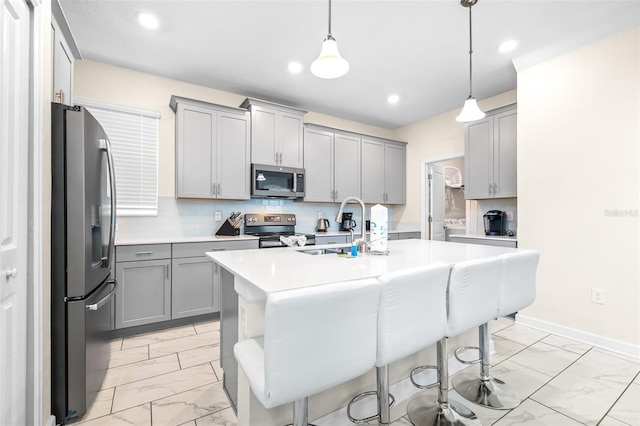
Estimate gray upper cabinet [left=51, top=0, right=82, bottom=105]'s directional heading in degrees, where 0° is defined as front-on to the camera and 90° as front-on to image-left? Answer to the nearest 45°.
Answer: approximately 270°

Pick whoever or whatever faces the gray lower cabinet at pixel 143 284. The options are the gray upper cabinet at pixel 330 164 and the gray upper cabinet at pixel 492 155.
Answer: the gray upper cabinet at pixel 492 155

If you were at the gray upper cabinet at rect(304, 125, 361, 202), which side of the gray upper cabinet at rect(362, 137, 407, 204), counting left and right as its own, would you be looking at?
right

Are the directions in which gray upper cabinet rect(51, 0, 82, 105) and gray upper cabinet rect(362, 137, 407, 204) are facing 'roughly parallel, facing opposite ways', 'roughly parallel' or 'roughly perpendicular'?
roughly perpendicular

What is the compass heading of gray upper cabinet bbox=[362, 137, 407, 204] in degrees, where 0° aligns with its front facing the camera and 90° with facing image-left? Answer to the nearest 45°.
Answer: approximately 315°

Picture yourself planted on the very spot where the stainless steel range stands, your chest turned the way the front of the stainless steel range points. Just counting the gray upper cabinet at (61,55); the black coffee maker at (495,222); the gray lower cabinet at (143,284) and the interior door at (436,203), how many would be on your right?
2

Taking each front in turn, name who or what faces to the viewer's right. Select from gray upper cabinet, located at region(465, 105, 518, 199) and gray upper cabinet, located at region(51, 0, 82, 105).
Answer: gray upper cabinet, located at region(51, 0, 82, 105)

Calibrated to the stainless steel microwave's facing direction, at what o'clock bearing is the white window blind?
The white window blind is roughly at 4 o'clock from the stainless steel microwave.

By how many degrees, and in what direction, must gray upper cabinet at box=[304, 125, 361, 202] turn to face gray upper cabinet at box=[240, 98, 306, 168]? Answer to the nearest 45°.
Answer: approximately 90° to its right

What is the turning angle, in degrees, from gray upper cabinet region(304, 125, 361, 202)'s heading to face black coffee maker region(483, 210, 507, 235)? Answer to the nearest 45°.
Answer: approximately 45° to its left

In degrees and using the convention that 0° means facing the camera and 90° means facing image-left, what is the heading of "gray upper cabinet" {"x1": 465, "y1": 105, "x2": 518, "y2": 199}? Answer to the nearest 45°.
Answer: approximately 45°
